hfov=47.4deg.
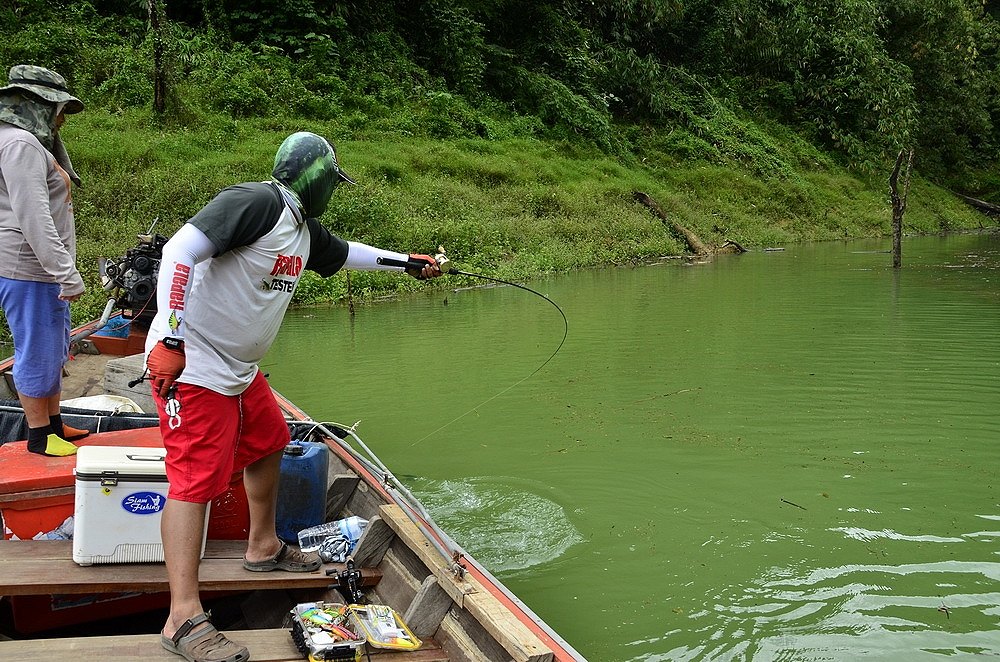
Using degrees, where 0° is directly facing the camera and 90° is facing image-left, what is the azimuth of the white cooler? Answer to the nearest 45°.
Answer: approximately 0°

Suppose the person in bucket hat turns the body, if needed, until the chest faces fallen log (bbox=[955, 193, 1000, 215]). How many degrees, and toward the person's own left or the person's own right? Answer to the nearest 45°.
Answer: approximately 45° to the person's own left

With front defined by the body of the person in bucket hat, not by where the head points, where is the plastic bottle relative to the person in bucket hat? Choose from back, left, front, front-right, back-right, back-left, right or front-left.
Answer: front-right

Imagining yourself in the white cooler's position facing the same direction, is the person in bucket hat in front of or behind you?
behind

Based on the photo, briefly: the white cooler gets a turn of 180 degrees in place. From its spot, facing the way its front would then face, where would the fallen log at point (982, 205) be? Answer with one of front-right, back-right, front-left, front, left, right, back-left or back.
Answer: front-right

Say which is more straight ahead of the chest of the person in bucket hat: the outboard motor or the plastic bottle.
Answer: the plastic bottle

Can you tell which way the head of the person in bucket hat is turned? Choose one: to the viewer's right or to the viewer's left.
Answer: to the viewer's right

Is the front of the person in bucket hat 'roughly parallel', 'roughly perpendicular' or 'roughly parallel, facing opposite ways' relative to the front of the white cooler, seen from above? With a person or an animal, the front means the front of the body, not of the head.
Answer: roughly perpendicular

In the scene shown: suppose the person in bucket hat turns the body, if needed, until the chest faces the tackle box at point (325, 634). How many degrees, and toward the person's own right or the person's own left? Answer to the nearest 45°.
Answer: approximately 45° to the person's own right

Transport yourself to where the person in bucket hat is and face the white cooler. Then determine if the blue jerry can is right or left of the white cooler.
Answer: left

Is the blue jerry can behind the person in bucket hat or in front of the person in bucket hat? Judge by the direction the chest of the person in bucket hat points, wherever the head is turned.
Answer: in front

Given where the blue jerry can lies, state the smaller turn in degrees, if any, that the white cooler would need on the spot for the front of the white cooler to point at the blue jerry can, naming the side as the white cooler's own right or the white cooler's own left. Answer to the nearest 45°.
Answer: approximately 135° to the white cooler's own left

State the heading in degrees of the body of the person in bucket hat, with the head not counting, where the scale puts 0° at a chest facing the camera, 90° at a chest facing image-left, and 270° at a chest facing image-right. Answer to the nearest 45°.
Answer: approximately 270°

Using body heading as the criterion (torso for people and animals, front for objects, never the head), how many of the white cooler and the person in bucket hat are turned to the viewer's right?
1

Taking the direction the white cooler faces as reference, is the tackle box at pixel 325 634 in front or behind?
in front
